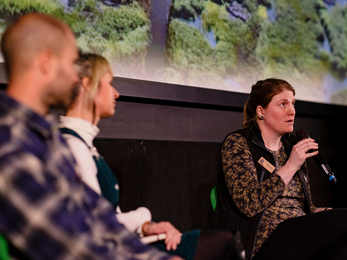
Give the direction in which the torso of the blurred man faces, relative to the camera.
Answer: to the viewer's right

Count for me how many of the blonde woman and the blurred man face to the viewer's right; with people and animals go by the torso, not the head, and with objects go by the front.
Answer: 2

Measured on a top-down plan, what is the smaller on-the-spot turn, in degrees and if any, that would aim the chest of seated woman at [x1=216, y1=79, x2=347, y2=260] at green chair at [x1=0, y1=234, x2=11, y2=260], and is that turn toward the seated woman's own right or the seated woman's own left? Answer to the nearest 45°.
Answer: approximately 45° to the seated woman's own right

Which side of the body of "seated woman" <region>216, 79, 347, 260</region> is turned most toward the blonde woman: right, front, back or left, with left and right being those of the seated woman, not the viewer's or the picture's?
right

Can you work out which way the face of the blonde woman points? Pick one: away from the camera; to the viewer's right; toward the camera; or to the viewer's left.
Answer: to the viewer's right

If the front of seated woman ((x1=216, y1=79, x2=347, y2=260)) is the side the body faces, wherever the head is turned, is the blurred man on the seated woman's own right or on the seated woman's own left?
on the seated woman's own right

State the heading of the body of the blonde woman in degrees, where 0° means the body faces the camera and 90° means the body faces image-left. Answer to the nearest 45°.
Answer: approximately 270°
